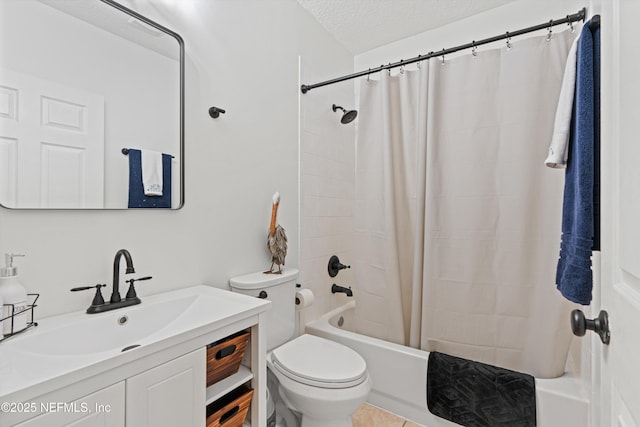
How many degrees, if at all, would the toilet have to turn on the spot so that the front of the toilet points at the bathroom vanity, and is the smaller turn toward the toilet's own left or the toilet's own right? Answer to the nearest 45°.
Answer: approximately 90° to the toilet's own right

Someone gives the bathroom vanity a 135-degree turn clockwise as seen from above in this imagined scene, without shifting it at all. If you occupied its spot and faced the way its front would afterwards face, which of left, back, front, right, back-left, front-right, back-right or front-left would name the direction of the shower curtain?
back

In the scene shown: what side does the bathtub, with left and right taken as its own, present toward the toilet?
front

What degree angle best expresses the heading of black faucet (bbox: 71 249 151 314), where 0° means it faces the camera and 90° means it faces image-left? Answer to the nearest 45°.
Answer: approximately 315°

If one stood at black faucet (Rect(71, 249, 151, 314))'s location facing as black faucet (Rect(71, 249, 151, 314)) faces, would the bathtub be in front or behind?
in front

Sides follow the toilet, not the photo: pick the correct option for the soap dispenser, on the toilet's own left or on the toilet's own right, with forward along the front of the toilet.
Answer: on the toilet's own right

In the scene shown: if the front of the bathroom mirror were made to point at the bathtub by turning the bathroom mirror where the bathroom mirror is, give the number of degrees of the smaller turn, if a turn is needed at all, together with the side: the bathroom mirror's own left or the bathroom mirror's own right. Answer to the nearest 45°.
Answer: approximately 45° to the bathroom mirror's own left

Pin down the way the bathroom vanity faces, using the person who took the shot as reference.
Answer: facing the viewer and to the right of the viewer

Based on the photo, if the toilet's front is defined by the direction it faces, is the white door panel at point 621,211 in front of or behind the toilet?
in front
